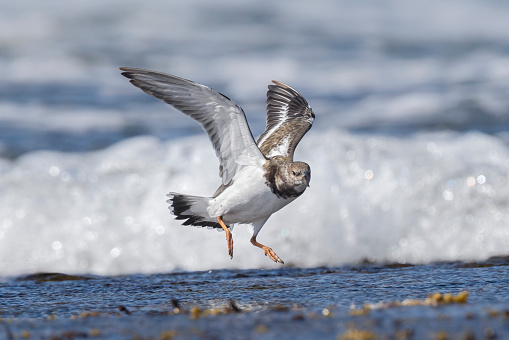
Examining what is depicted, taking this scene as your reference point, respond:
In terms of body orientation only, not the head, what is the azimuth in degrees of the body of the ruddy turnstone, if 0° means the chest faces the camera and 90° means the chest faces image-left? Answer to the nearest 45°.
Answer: approximately 315°
